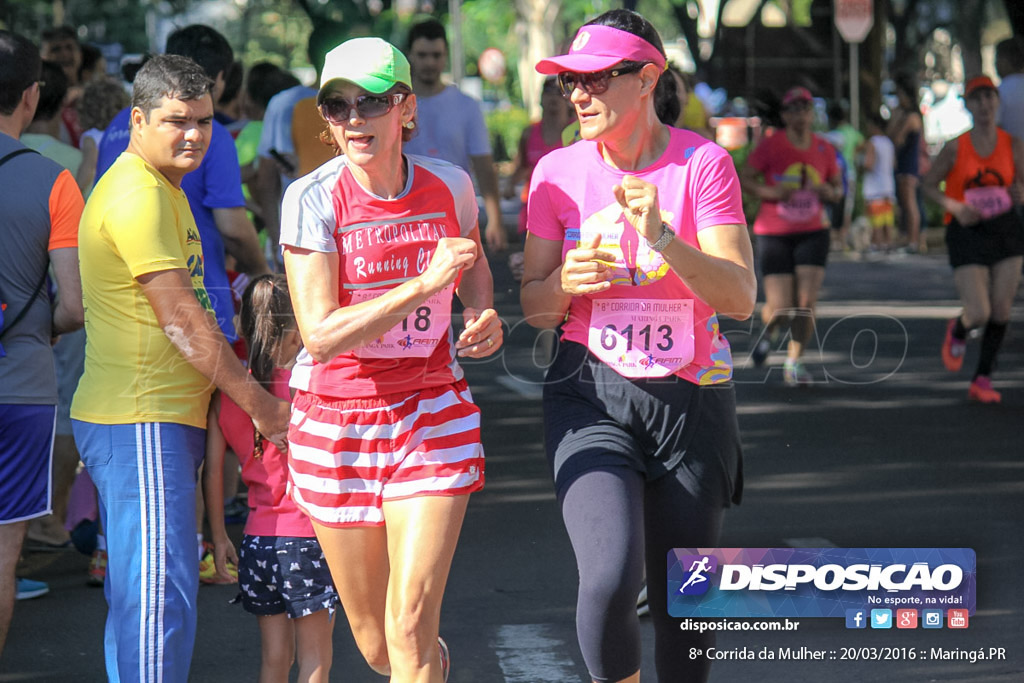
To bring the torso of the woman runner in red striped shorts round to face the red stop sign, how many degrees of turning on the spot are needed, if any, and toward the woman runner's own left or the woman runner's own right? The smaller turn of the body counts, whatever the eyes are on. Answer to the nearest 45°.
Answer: approximately 135° to the woman runner's own left

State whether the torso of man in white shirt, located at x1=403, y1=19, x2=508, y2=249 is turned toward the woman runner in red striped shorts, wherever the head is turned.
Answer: yes

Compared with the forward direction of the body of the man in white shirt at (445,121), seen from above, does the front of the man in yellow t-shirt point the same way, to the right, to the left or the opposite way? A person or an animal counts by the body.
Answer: to the left

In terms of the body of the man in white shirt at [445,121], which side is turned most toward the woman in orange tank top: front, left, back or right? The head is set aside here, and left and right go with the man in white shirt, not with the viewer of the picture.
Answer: left

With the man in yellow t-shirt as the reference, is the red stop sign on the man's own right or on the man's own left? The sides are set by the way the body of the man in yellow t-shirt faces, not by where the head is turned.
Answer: on the man's own left

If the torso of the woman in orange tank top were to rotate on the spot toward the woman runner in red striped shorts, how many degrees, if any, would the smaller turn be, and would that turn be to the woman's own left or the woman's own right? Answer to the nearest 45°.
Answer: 0° — they already face them

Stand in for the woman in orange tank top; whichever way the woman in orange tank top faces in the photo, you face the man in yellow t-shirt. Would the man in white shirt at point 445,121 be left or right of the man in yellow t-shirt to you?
right

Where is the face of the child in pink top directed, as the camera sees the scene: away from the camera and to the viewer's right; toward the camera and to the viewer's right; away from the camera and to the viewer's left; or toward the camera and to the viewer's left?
away from the camera and to the viewer's right

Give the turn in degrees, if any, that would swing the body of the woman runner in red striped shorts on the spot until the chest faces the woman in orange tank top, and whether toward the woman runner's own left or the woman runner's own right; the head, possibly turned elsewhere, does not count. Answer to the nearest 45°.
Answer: approximately 135° to the woman runner's own left

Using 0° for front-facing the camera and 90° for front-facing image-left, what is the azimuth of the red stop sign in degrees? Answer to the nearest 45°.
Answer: approximately 0°
